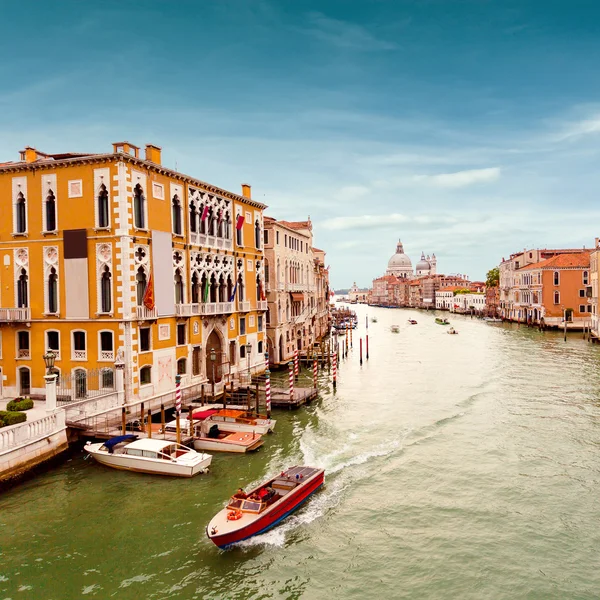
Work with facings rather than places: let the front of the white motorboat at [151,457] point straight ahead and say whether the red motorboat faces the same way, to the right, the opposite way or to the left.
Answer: to the left

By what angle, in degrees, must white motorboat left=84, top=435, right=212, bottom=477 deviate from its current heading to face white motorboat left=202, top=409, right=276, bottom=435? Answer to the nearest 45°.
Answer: approximately 90° to its right

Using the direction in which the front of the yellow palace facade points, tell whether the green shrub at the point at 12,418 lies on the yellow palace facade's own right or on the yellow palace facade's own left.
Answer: on the yellow palace facade's own right

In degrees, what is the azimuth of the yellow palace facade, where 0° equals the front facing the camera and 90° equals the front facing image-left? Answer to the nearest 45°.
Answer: approximately 315°

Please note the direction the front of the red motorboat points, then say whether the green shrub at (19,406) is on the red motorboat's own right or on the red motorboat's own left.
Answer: on the red motorboat's own right

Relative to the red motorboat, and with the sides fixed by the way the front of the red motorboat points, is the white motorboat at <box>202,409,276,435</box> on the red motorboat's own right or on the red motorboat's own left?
on the red motorboat's own right

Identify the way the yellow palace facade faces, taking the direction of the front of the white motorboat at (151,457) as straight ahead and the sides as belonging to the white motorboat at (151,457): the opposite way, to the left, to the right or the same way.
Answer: the opposite way

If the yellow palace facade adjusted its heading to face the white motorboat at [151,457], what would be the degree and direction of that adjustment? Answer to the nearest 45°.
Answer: approximately 45° to its right

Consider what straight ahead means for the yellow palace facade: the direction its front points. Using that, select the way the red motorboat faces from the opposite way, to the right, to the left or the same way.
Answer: to the right

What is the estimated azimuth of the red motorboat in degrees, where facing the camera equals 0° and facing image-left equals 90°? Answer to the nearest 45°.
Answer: approximately 45°
